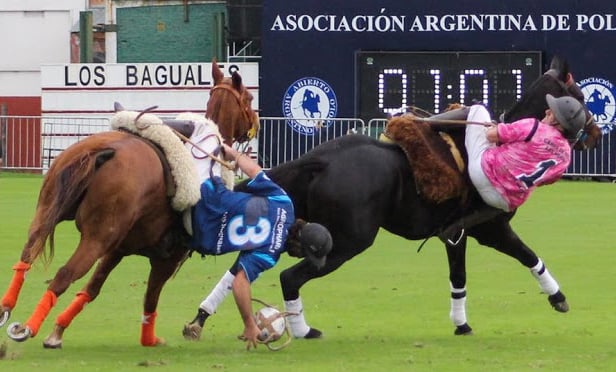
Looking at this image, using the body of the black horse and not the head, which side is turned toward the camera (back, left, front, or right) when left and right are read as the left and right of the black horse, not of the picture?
right

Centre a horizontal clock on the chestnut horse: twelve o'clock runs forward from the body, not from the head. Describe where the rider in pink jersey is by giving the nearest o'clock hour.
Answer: The rider in pink jersey is roughly at 1 o'clock from the chestnut horse.

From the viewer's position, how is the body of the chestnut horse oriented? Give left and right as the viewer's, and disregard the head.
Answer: facing away from the viewer and to the right of the viewer

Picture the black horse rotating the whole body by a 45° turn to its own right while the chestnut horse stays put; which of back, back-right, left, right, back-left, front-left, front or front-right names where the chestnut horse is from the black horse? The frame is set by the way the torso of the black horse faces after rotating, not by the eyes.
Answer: right

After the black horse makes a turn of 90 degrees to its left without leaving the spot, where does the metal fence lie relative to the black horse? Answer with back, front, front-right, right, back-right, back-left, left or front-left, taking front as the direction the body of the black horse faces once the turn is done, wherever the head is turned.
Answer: front

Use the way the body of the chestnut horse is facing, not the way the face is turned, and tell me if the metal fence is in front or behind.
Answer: in front
